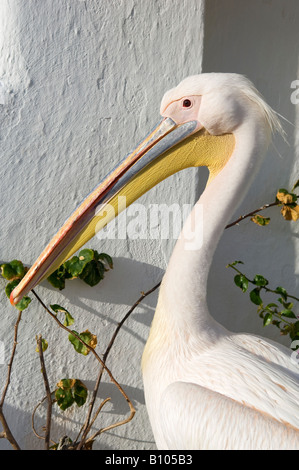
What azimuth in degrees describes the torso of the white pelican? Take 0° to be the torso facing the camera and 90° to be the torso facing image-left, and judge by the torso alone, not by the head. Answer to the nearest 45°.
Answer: approximately 90°
